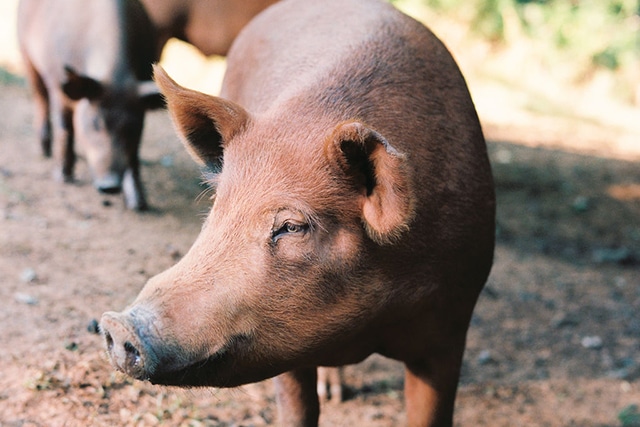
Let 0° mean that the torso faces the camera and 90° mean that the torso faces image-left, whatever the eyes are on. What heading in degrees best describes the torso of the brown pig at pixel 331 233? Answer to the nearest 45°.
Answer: approximately 45°

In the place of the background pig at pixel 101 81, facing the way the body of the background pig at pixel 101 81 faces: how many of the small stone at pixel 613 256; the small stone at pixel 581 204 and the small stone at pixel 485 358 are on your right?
0

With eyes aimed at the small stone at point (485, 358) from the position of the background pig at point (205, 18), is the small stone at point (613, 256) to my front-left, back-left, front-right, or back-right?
front-left

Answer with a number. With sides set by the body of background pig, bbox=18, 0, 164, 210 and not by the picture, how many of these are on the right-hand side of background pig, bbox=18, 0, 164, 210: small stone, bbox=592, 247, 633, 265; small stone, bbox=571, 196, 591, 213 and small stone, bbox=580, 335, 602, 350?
0

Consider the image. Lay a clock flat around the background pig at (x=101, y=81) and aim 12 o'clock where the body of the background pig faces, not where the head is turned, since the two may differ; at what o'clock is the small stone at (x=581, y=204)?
The small stone is roughly at 9 o'clock from the background pig.

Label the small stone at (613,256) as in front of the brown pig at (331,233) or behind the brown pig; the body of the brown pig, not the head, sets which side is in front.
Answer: behind

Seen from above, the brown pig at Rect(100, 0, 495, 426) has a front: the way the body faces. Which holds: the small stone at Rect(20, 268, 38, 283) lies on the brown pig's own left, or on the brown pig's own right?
on the brown pig's own right

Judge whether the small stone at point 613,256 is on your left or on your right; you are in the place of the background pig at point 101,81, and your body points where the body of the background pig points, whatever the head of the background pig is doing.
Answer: on your left

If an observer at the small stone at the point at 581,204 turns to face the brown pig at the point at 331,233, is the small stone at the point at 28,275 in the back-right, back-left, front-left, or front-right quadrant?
front-right

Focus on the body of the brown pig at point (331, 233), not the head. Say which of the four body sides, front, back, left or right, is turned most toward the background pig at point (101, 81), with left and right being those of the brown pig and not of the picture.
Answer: right

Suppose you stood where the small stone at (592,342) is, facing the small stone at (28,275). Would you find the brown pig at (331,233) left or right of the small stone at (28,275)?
left

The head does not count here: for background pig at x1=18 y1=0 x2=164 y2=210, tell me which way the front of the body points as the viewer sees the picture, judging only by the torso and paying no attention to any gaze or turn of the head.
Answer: toward the camera

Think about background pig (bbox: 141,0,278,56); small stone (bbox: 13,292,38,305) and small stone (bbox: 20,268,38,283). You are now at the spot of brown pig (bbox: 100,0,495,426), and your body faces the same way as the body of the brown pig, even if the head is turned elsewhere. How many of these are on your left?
0

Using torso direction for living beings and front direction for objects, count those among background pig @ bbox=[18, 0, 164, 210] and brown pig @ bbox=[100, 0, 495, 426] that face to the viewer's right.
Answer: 0
